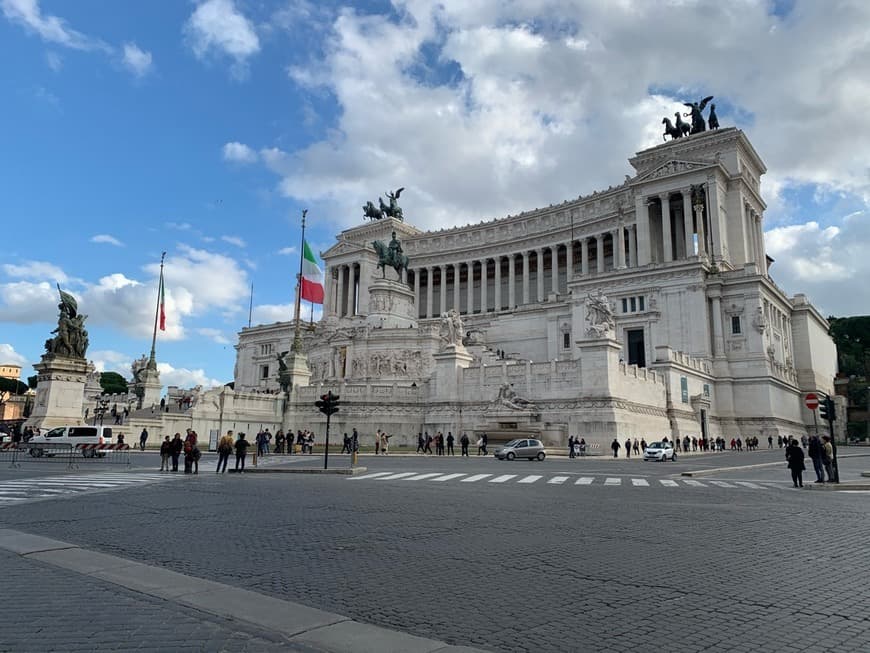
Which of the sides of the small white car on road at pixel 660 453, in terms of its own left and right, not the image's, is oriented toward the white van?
front

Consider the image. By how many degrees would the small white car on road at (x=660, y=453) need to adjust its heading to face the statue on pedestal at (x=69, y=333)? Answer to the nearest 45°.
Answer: approximately 45° to its right

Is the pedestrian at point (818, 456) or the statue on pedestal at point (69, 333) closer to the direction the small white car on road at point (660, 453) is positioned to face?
the statue on pedestal

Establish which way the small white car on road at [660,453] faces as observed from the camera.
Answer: facing the viewer and to the left of the viewer

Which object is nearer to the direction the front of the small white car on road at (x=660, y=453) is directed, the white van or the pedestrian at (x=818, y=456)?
the white van

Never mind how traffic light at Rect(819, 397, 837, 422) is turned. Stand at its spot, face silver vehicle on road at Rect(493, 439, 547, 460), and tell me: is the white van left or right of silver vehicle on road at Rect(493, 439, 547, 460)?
left

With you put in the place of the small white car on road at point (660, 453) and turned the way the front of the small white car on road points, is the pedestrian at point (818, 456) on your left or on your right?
on your left

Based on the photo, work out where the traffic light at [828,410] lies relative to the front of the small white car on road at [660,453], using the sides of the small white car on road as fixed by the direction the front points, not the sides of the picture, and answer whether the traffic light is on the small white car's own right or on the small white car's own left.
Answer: on the small white car's own left

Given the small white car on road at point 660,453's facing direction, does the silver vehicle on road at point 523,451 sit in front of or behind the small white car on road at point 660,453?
in front
